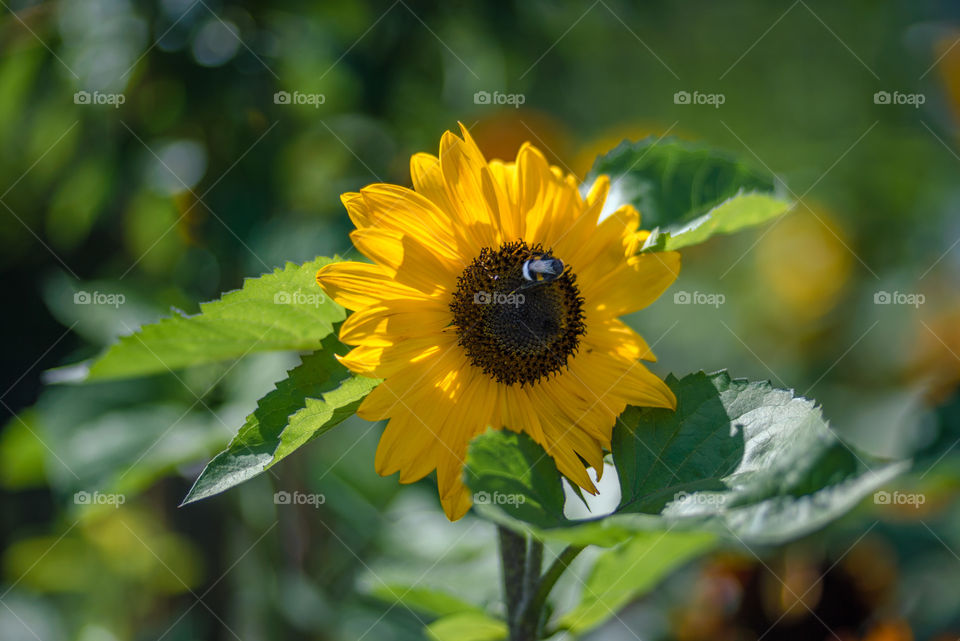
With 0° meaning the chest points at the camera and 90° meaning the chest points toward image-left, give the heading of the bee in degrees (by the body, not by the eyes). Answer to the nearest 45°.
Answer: approximately 270°
